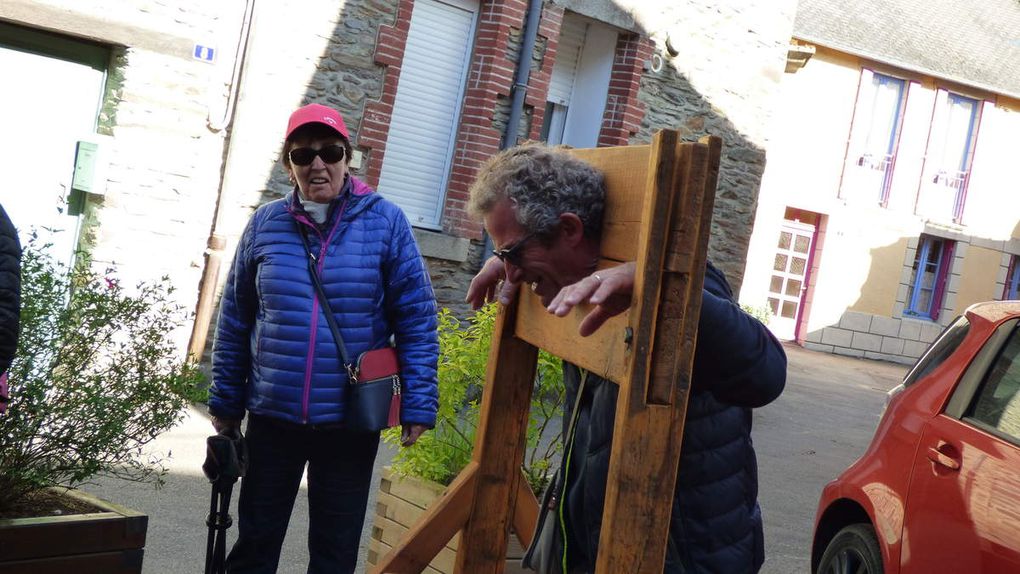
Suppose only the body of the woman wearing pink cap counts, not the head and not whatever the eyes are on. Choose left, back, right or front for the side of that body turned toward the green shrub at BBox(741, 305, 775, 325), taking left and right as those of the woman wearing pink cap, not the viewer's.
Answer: back

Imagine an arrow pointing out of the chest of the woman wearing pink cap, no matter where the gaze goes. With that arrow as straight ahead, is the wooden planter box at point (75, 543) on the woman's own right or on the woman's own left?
on the woman's own right

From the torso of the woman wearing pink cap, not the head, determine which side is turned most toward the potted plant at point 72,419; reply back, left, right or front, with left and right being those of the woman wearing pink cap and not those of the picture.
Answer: right

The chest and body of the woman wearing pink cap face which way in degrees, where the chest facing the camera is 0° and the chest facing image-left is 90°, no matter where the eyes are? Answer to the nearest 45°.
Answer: approximately 0°

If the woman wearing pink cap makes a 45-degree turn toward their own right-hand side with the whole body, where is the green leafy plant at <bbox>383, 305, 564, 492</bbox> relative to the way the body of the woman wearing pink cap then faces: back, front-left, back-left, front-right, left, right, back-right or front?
back

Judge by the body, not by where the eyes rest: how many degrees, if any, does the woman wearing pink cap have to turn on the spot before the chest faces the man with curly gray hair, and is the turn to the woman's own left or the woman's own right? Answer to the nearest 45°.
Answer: approximately 45° to the woman's own left

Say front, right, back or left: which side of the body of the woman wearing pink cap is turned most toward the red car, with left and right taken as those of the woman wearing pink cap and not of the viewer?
left

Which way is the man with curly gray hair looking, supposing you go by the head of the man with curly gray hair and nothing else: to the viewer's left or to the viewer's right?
to the viewer's left
